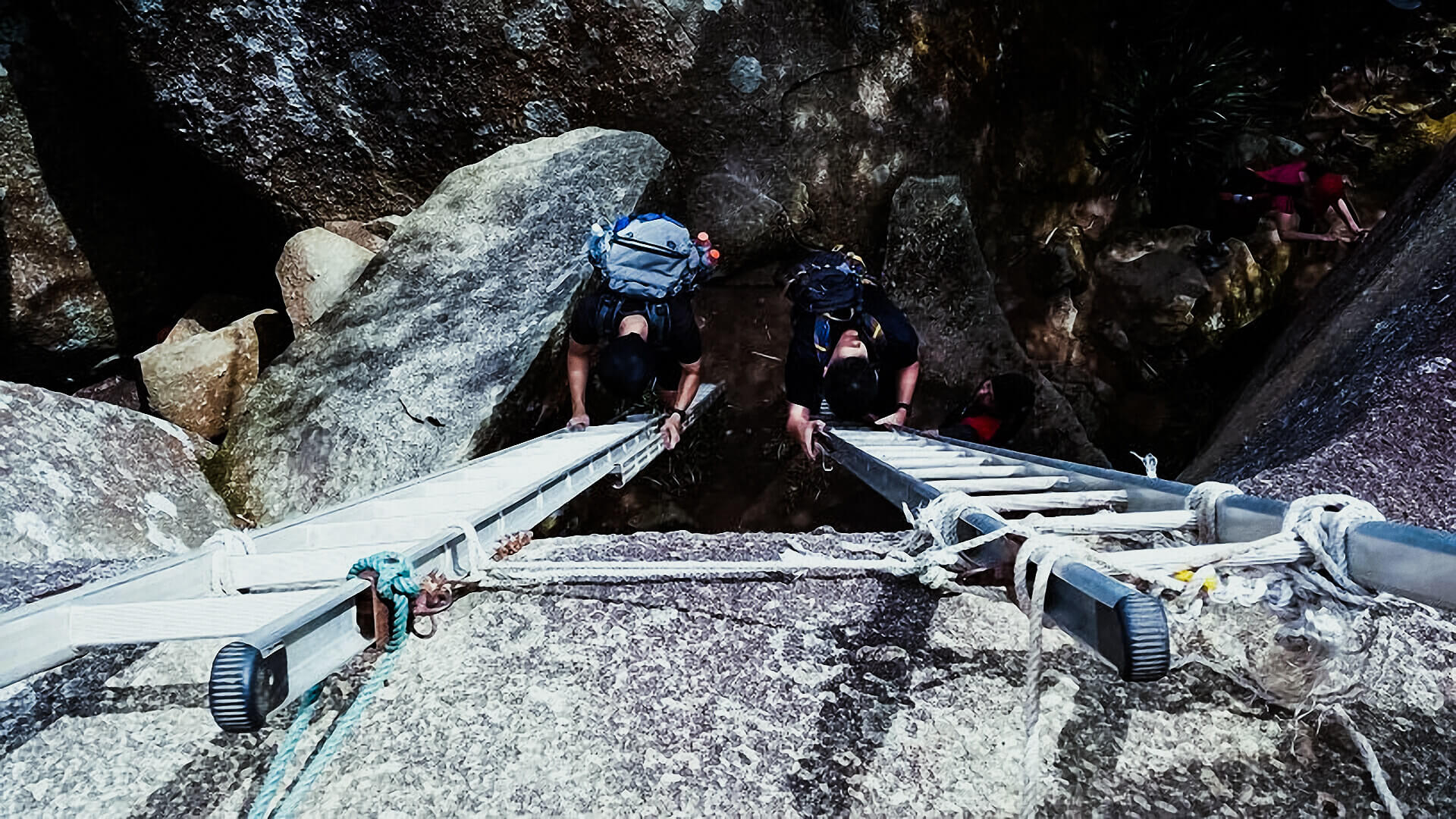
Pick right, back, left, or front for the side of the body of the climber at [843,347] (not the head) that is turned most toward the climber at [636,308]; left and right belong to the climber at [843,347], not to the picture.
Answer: right

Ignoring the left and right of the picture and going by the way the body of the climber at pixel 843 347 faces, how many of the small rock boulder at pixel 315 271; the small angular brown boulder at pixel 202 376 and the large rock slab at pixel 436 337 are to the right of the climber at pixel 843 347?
3

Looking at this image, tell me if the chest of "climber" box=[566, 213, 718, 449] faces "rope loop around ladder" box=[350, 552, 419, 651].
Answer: yes

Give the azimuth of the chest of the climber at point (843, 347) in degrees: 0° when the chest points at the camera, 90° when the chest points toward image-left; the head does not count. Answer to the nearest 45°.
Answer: approximately 0°

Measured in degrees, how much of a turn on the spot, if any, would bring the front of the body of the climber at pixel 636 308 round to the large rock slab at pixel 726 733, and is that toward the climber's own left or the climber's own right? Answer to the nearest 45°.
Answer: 0° — they already face it

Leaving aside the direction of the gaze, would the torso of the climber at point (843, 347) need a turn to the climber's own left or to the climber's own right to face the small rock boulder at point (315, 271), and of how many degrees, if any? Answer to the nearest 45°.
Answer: approximately 90° to the climber's own right

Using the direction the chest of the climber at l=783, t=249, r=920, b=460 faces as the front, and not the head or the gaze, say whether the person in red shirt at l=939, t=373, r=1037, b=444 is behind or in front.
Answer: behind

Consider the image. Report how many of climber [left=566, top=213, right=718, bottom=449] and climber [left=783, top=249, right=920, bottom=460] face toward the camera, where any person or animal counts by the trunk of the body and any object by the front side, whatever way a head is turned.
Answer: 2
